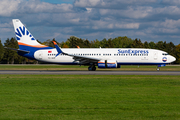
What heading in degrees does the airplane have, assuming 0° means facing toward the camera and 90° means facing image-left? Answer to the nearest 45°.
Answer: approximately 270°
